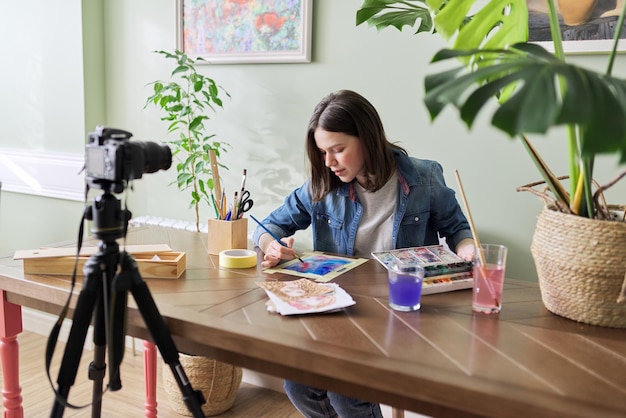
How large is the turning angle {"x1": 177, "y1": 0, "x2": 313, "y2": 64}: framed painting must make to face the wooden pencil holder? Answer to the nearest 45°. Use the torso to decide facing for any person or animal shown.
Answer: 0° — it already faces it

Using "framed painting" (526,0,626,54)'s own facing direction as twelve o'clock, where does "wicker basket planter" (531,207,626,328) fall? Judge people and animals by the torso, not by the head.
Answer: The wicker basket planter is roughly at 12 o'clock from the framed painting.

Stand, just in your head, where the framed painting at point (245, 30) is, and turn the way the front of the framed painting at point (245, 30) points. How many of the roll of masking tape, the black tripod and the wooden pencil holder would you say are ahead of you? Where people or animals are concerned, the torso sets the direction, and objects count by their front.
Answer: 3

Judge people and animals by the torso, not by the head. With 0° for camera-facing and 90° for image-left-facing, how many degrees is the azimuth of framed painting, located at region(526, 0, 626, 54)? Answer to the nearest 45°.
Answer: approximately 0°

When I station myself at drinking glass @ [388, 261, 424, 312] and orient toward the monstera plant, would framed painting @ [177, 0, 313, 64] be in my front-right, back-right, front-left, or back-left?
back-left

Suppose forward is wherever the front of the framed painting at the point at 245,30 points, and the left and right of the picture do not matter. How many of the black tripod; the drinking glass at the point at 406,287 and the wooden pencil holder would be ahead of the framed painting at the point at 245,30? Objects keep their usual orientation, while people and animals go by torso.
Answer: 3

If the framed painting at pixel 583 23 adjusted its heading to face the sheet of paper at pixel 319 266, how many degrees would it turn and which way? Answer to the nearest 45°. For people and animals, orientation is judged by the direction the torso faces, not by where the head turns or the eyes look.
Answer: approximately 45° to its right

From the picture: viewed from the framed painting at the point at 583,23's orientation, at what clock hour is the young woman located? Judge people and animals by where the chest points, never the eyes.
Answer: The young woman is roughly at 2 o'clock from the framed painting.

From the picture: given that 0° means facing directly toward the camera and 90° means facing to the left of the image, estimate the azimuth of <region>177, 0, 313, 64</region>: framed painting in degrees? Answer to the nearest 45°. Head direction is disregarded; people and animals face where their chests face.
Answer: approximately 0°
